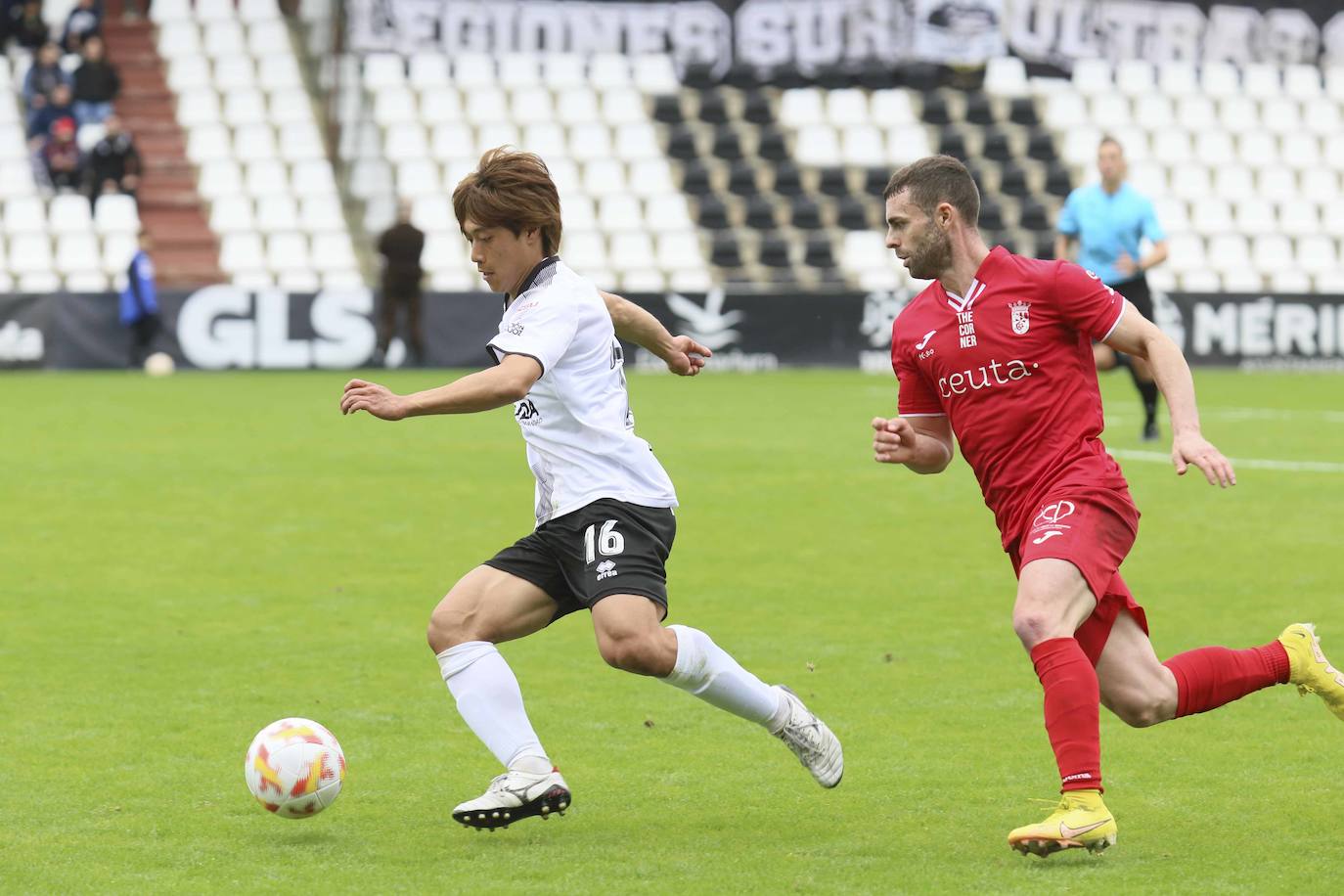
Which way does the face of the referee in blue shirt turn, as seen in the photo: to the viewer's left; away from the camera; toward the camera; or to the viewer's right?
toward the camera

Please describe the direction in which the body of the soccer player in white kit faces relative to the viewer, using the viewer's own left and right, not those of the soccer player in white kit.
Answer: facing to the left of the viewer

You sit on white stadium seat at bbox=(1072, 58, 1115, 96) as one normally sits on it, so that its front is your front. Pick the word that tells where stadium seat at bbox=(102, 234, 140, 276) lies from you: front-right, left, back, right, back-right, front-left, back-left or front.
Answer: front-right

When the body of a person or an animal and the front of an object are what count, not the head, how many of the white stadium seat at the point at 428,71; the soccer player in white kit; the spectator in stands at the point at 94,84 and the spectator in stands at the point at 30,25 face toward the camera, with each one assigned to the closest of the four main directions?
3

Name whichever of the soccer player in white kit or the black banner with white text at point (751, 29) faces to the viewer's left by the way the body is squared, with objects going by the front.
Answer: the soccer player in white kit

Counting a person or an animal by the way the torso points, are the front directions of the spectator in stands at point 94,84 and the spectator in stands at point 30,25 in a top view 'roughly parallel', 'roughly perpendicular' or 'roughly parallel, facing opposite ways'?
roughly parallel

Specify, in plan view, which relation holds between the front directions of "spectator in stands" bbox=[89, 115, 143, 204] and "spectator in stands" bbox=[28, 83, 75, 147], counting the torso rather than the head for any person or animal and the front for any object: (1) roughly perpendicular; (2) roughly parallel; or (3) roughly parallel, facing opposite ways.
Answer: roughly parallel

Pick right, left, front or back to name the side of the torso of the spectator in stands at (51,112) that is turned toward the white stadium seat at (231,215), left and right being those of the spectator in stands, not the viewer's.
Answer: left

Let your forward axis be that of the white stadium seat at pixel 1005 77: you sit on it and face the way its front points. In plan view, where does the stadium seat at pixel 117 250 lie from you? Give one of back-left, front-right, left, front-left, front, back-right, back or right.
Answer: front-right

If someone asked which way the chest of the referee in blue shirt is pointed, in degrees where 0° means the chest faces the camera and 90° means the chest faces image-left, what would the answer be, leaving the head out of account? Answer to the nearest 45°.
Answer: approximately 0°

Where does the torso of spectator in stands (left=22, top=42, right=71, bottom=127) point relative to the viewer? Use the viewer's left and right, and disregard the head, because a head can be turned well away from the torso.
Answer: facing the viewer

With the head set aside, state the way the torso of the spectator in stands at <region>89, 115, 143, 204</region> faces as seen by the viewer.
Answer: toward the camera

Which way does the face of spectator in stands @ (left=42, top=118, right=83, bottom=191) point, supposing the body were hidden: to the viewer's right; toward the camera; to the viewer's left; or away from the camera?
toward the camera

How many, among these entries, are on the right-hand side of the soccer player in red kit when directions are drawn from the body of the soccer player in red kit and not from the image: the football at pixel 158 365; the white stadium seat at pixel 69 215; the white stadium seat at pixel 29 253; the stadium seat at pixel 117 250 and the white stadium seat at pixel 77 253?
5

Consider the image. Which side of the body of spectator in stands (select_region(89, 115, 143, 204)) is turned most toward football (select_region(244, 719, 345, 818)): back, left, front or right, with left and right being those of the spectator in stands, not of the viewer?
front

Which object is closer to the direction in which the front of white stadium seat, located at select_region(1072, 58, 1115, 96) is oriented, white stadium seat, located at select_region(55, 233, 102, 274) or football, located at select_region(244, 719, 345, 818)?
the football

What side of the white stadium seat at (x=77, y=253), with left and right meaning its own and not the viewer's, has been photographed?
front

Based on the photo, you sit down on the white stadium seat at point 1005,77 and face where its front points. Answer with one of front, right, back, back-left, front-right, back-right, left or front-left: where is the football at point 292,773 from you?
front

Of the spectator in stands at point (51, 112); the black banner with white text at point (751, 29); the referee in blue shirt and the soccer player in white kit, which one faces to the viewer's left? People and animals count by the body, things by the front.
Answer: the soccer player in white kit
